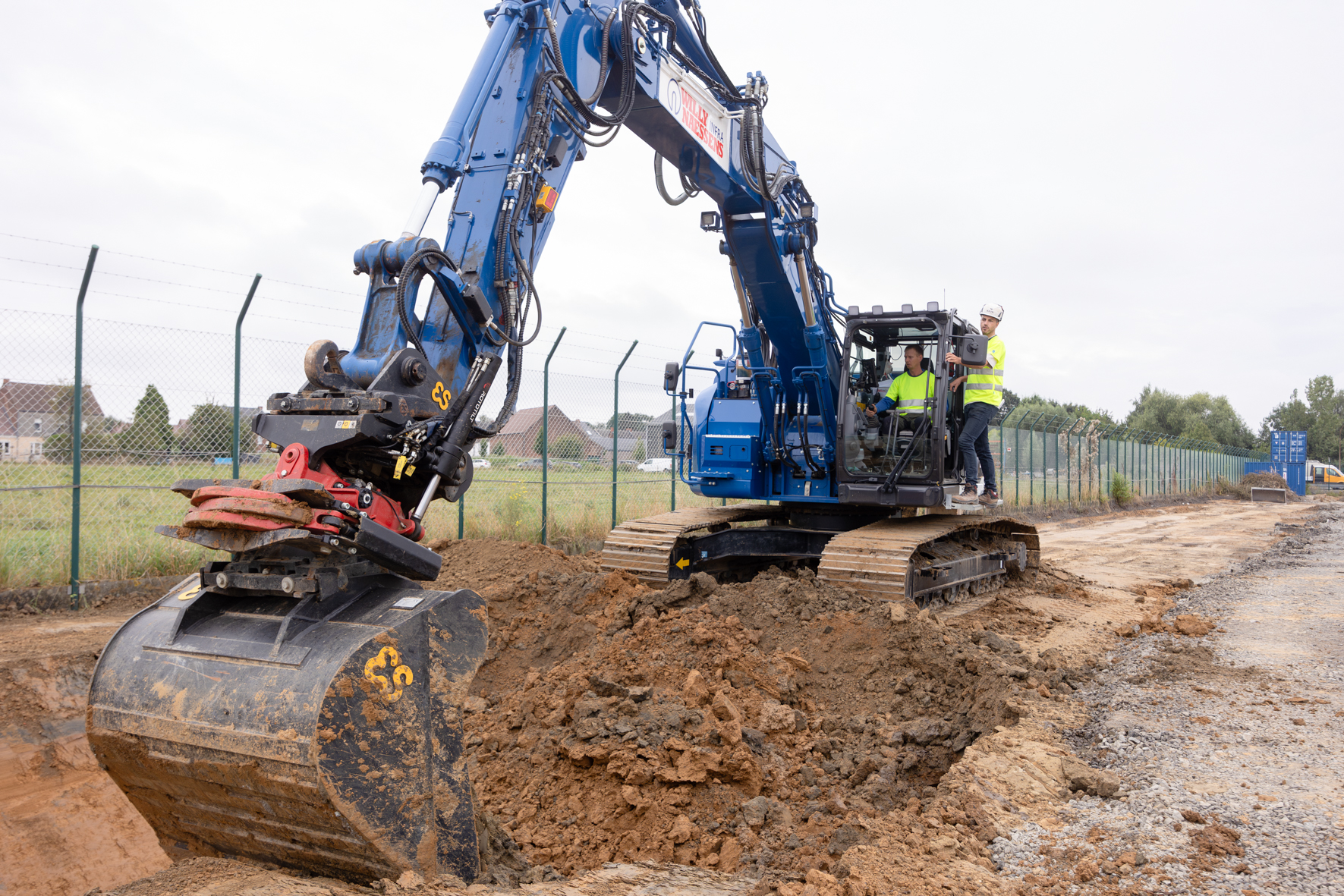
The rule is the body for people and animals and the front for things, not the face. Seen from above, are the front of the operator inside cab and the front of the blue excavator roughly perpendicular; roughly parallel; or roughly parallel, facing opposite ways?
roughly parallel

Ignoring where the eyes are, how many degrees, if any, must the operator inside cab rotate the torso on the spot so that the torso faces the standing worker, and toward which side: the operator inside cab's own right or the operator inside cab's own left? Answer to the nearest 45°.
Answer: approximately 135° to the operator inside cab's own left

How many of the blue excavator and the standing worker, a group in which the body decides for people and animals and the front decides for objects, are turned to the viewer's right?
0

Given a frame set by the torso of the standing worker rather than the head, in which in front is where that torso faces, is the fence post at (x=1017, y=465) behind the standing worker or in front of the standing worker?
behind

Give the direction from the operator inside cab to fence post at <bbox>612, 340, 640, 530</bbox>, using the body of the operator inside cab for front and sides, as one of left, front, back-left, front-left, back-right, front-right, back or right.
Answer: right

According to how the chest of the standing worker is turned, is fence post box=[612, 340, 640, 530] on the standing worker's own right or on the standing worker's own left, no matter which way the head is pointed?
on the standing worker's own right

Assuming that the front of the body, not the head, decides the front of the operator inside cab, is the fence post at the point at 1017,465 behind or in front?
behind

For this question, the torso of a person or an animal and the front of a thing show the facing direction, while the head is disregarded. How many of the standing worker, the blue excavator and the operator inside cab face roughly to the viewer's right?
0

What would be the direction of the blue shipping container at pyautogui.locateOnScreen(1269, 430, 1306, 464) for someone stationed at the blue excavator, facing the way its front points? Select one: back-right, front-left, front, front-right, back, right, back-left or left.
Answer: back

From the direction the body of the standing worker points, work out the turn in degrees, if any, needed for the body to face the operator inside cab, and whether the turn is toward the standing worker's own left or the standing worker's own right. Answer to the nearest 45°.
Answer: approximately 45° to the standing worker's own right

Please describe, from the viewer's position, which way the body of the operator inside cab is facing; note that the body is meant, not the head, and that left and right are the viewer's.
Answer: facing the viewer and to the left of the viewer
